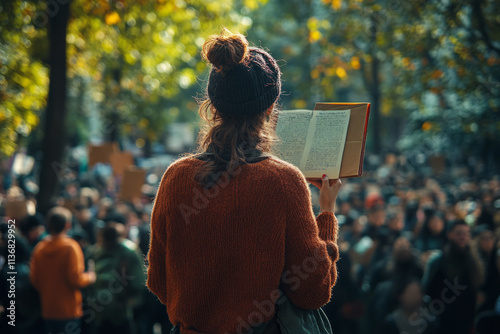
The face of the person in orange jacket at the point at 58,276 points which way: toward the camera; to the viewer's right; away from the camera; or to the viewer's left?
away from the camera

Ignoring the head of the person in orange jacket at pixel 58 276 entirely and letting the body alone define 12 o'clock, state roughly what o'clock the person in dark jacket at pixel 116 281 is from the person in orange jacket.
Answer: The person in dark jacket is roughly at 2 o'clock from the person in orange jacket.

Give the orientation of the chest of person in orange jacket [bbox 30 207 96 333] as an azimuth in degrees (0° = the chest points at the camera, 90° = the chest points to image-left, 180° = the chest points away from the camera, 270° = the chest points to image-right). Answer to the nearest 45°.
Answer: approximately 225°

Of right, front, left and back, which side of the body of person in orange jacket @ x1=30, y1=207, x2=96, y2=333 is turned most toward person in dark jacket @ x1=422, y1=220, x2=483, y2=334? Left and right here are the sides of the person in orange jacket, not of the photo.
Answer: right

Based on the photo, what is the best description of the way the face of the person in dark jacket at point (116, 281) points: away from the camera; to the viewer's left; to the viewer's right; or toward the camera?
away from the camera
